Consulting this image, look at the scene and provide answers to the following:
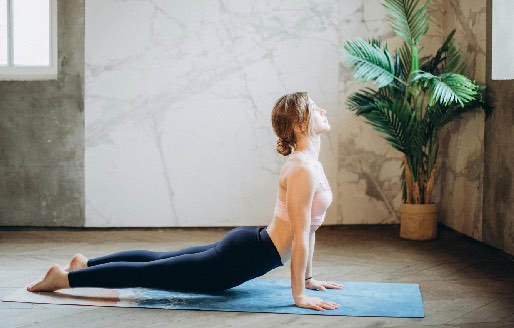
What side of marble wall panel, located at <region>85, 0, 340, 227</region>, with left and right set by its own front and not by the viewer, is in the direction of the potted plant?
left

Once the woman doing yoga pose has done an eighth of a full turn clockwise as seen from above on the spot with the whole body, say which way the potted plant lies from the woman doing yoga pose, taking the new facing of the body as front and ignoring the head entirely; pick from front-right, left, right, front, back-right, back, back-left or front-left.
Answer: left

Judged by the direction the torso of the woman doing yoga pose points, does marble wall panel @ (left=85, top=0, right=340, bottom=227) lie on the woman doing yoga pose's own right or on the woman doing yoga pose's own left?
on the woman doing yoga pose's own left

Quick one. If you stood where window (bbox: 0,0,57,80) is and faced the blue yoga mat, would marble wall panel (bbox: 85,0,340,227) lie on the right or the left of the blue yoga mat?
left

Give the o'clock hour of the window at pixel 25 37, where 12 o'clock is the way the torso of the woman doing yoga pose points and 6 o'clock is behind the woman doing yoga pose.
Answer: The window is roughly at 8 o'clock from the woman doing yoga pose.

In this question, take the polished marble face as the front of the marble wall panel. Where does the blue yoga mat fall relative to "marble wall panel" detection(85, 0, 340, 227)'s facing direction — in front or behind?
in front

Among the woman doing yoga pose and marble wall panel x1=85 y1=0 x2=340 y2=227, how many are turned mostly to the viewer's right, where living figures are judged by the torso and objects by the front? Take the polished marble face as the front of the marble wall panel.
1

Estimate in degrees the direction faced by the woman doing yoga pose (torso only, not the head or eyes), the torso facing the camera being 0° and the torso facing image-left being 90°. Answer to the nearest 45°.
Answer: approximately 270°

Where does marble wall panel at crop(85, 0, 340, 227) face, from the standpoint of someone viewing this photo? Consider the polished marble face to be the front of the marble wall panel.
facing the viewer

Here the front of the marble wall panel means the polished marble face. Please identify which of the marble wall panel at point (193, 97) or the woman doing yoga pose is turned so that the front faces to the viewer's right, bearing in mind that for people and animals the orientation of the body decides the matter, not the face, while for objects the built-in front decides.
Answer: the woman doing yoga pose

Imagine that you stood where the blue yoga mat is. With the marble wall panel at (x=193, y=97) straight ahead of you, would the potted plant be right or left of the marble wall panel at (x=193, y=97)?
right

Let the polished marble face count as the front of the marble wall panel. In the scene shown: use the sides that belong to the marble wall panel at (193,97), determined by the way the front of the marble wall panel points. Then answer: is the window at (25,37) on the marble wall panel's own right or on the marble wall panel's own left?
on the marble wall panel's own right

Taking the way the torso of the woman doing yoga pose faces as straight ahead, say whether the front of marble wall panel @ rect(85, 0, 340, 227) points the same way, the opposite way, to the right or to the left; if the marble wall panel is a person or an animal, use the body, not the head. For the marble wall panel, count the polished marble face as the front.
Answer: to the right
